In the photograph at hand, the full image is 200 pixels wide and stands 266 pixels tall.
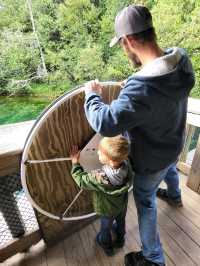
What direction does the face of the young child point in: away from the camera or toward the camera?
away from the camera

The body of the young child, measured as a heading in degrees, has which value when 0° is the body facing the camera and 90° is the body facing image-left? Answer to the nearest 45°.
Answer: approximately 135°

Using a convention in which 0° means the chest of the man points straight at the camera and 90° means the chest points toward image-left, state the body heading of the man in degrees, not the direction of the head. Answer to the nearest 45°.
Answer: approximately 135°

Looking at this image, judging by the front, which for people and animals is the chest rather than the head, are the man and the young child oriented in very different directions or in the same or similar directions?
same or similar directions
